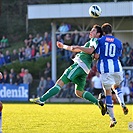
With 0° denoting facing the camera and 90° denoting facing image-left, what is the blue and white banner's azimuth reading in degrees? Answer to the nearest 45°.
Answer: approximately 0°

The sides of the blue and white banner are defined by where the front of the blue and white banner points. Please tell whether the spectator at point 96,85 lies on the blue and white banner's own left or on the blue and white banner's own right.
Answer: on the blue and white banner's own left

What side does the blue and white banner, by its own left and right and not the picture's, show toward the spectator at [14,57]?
back

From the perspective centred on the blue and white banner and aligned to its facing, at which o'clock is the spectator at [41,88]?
The spectator is roughly at 9 o'clock from the blue and white banner.

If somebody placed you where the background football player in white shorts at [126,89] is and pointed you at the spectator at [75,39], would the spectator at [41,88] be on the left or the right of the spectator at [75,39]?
left

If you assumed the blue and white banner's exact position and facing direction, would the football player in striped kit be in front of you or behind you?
in front

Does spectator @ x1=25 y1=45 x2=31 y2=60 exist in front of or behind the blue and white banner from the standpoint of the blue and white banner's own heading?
behind

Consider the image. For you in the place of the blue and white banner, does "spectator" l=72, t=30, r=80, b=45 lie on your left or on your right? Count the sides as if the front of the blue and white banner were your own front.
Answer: on your left

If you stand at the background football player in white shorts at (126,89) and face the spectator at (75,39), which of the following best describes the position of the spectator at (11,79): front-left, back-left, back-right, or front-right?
front-left
